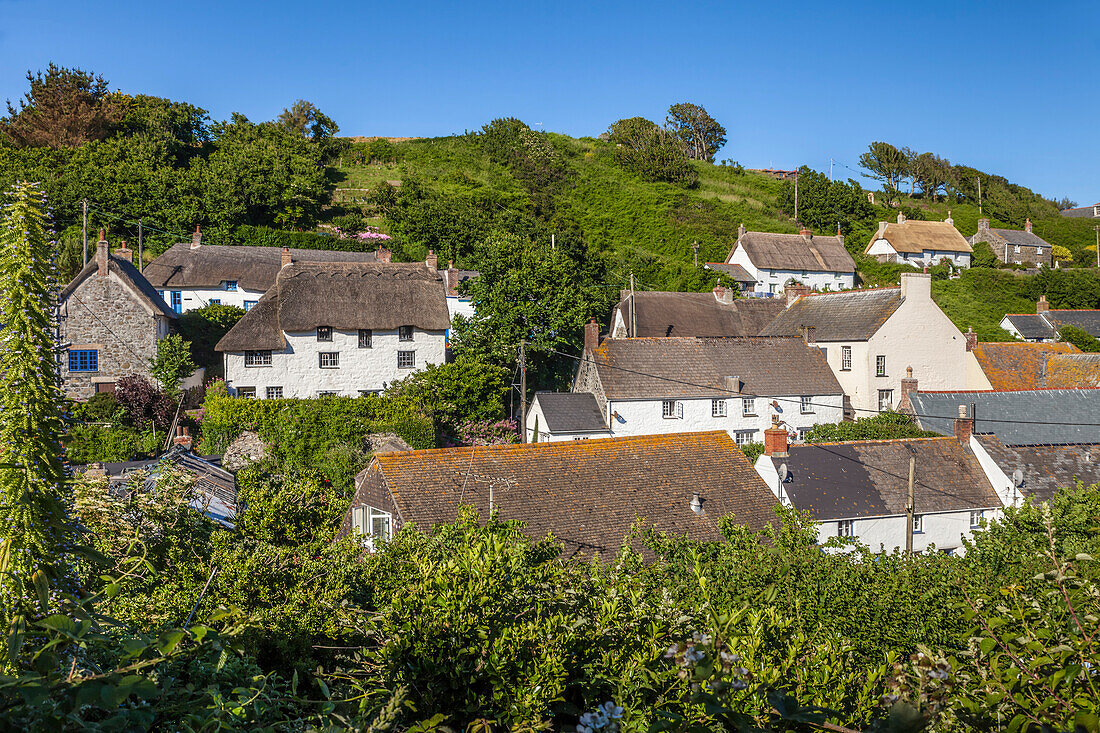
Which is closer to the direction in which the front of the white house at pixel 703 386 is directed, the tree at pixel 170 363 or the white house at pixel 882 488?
the white house

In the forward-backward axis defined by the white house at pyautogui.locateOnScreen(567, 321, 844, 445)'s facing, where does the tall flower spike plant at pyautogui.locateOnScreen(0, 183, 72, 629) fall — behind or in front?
in front

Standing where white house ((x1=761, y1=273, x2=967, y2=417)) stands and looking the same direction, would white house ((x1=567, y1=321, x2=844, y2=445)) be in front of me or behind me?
in front

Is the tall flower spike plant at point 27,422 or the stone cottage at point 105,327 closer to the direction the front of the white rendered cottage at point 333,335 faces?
the tall flower spike plant

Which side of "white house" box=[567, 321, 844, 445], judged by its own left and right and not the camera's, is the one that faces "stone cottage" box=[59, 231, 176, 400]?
right

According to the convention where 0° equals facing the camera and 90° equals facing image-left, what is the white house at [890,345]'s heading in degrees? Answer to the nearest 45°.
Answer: approximately 45°

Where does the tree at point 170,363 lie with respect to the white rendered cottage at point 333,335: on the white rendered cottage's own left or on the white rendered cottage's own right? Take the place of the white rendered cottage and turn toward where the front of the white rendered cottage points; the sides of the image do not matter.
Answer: on the white rendered cottage's own right

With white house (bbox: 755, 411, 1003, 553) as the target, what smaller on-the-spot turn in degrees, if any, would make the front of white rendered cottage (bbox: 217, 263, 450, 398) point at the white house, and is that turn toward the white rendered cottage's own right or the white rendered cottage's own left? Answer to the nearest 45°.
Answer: approximately 45° to the white rendered cottage's own left
